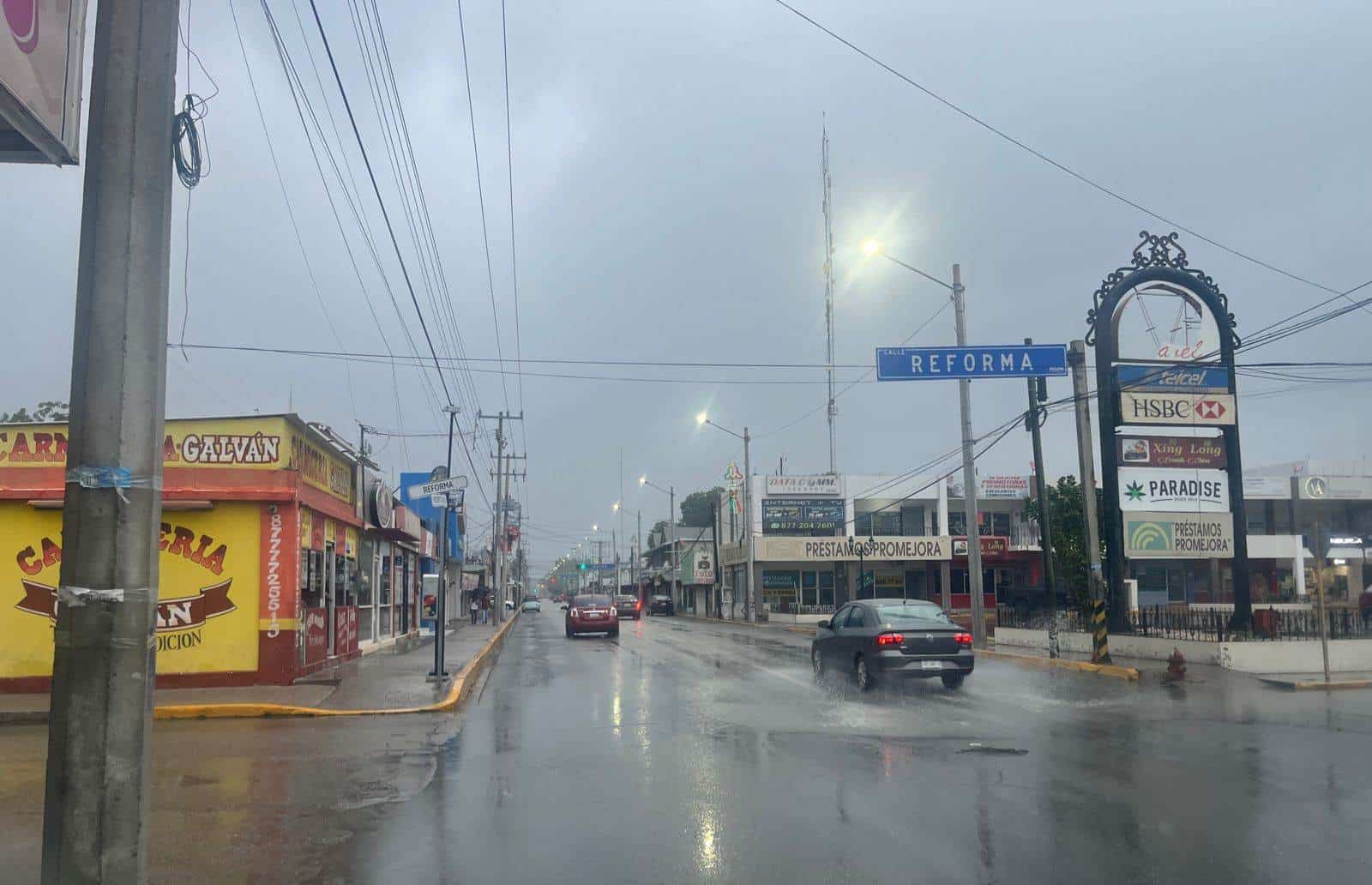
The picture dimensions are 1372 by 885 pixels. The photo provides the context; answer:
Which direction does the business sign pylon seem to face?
toward the camera

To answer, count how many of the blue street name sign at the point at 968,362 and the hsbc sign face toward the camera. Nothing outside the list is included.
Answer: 2

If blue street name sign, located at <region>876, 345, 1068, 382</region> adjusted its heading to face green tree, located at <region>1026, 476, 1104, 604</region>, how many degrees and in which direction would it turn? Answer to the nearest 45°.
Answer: approximately 180°

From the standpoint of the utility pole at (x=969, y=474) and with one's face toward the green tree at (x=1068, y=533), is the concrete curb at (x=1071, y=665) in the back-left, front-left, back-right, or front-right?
back-right

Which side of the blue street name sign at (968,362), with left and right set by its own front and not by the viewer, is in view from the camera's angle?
front
